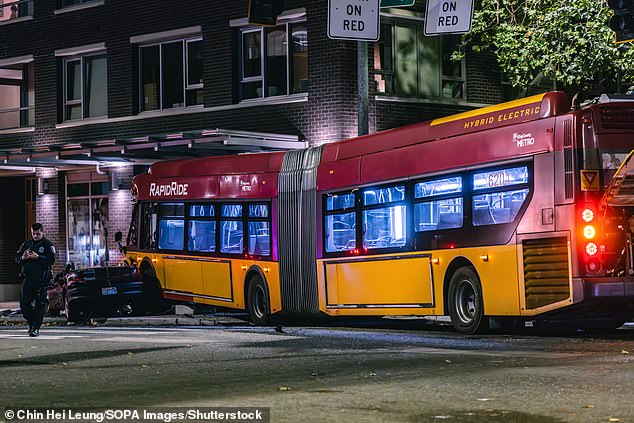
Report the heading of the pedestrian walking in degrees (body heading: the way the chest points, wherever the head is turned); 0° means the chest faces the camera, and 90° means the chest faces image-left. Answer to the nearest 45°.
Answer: approximately 0°

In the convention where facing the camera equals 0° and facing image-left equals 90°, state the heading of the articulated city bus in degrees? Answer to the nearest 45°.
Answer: approximately 135°

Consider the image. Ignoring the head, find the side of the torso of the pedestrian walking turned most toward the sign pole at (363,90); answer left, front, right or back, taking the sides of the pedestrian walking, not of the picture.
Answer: left

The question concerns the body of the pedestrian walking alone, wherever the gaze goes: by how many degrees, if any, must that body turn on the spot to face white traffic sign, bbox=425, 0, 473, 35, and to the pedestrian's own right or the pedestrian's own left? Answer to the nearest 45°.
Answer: approximately 90° to the pedestrian's own left

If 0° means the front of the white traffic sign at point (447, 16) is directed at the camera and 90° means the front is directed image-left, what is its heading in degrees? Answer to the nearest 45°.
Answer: approximately 0°

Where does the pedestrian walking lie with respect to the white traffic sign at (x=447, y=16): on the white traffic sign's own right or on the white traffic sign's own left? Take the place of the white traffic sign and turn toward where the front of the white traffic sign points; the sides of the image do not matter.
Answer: on the white traffic sign's own right

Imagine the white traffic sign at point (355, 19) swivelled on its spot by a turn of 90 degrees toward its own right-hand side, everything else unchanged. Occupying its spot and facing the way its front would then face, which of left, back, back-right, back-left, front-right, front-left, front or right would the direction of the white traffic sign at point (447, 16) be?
back
